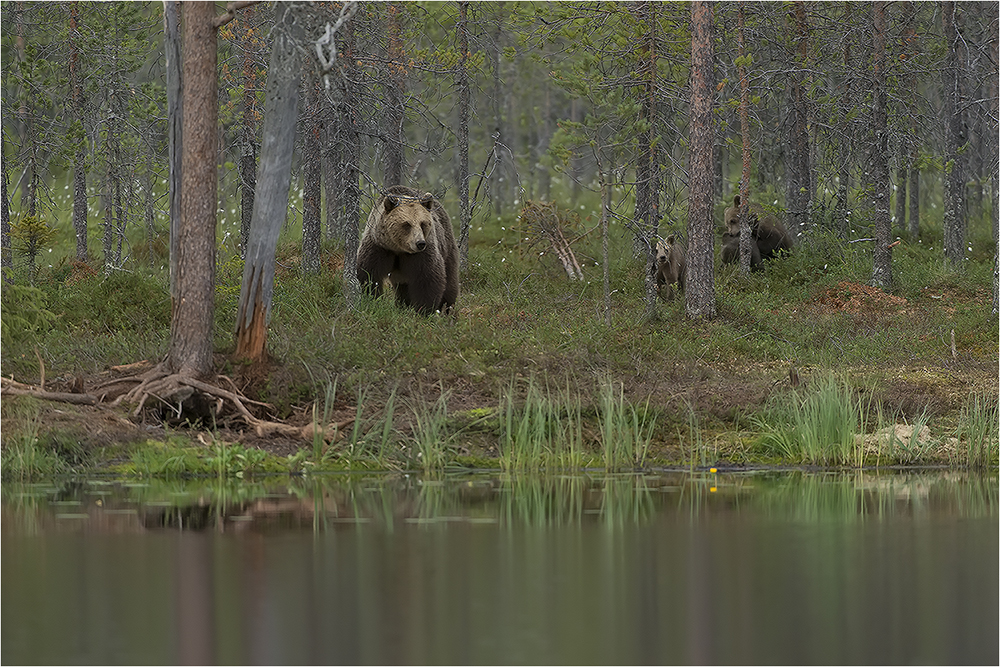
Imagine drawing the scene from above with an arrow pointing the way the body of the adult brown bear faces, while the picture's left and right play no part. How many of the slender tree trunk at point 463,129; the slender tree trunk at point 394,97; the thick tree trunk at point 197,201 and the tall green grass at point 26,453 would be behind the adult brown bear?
2

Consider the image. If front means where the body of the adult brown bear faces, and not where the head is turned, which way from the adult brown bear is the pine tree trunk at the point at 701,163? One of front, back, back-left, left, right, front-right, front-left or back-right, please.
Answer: left

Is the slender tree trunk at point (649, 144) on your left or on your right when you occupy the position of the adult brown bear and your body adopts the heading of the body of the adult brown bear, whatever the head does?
on your left

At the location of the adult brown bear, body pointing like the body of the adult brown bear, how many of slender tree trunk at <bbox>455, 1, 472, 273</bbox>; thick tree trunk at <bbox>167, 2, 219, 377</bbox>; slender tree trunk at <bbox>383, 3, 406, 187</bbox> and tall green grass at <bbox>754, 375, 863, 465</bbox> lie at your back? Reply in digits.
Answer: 2

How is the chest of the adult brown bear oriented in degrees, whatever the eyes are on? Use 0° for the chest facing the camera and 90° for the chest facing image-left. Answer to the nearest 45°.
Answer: approximately 0°

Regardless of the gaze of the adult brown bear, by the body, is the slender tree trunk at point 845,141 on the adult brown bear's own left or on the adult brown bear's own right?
on the adult brown bear's own left

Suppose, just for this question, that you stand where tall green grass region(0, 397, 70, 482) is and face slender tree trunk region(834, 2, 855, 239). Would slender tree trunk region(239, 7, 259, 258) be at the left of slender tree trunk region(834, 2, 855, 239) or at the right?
left

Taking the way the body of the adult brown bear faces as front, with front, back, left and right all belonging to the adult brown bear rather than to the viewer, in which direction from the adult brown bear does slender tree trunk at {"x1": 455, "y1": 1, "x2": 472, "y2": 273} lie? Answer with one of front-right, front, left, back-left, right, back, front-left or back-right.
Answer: back

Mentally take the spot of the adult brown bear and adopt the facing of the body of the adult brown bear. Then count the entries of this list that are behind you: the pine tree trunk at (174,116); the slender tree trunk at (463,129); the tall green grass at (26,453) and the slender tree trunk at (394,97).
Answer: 2

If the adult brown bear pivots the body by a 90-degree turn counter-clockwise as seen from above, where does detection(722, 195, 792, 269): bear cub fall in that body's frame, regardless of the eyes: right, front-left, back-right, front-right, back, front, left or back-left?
front-left
